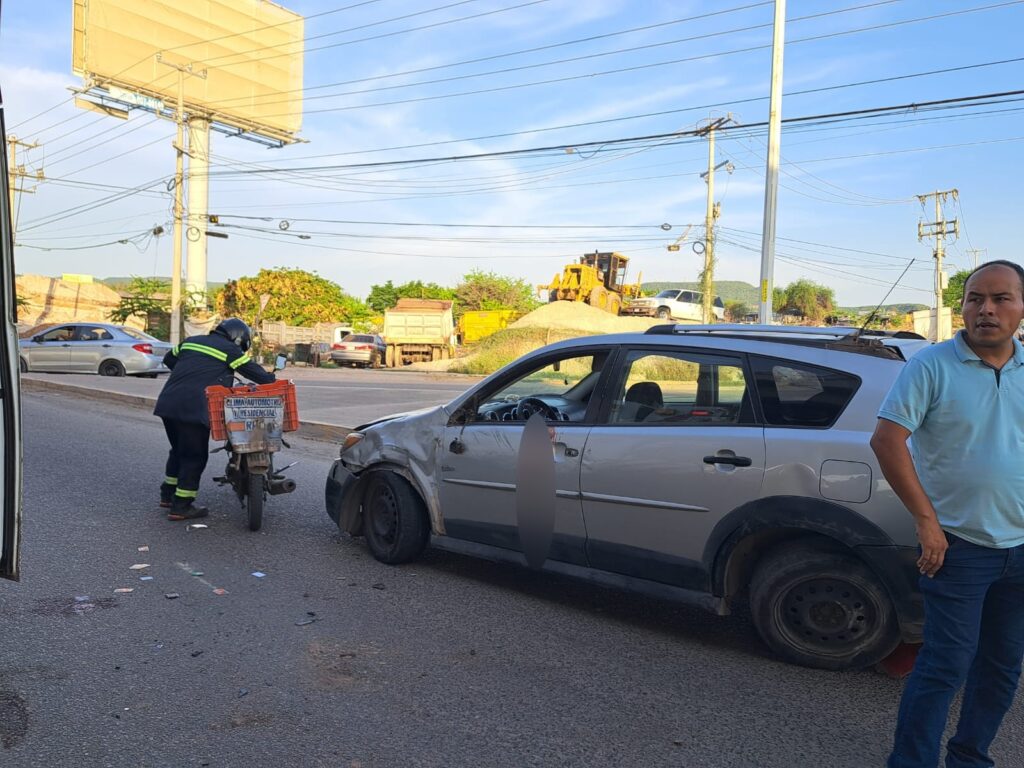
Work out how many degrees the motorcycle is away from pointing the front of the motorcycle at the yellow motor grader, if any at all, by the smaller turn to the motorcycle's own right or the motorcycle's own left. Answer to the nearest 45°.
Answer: approximately 45° to the motorcycle's own right

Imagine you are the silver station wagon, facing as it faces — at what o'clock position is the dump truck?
The dump truck is roughly at 1 o'clock from the silver station wagon.

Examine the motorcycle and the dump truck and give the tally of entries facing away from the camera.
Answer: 2

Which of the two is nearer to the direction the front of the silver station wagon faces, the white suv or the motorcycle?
the motorcycle

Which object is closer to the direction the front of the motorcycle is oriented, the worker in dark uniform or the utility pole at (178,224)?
the utility pole

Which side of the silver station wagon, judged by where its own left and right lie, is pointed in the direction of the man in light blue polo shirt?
back

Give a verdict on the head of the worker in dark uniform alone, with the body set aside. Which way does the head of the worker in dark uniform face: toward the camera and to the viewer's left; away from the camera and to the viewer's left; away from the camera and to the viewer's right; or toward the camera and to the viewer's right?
away from the camera and to the viewer's right

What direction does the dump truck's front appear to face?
away from the camera

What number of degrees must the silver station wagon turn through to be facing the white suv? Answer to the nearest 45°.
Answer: approximately 45° to its right

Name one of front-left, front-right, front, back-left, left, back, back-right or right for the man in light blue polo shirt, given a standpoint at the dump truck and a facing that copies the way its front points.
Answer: back

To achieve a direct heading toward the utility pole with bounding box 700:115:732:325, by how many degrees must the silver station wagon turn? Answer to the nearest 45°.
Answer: approximately 45° to its right

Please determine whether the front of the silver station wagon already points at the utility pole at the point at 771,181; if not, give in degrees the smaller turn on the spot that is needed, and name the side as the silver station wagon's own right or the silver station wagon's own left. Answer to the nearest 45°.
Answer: approximately 45° to the silver station wagon's own right

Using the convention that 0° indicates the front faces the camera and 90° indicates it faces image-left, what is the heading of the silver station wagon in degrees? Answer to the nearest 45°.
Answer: approximately 135°

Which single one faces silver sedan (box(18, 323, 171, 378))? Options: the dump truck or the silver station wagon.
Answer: the silver station wagon

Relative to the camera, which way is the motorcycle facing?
away from the camera

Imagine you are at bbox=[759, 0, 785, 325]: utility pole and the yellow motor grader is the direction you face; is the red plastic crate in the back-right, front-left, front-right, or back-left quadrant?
back-left
